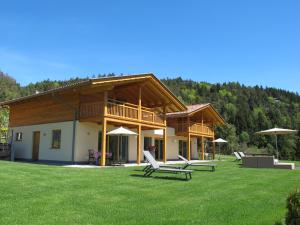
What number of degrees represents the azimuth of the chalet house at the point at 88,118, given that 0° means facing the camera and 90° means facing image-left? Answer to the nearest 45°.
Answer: approximately 315°
